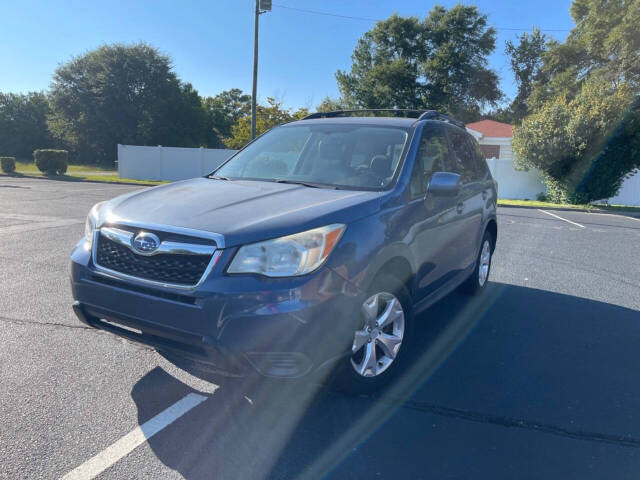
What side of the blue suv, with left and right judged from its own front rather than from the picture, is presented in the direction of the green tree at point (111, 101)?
right

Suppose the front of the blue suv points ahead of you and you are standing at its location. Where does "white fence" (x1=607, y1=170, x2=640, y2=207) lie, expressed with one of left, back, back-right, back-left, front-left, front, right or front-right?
back

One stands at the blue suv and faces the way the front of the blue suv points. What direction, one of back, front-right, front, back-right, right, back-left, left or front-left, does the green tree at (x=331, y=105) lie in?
back-right

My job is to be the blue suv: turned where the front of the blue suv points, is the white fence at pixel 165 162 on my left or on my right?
on my right

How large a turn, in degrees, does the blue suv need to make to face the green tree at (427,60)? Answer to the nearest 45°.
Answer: approximately 135° to its right

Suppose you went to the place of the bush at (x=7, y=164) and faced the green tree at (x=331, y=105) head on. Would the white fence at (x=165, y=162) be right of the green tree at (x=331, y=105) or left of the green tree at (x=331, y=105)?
right

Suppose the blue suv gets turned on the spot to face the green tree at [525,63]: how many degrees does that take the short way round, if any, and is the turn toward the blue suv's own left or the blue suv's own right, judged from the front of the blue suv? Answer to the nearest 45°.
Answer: approximately 180°

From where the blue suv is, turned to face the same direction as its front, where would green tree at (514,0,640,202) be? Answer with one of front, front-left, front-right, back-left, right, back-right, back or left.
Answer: back

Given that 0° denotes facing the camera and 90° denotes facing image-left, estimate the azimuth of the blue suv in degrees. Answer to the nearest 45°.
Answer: approximately 45°

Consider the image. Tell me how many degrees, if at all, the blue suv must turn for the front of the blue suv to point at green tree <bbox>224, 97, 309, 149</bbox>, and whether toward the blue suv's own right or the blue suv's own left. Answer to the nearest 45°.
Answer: approximately 135° to the blue suv's own right
